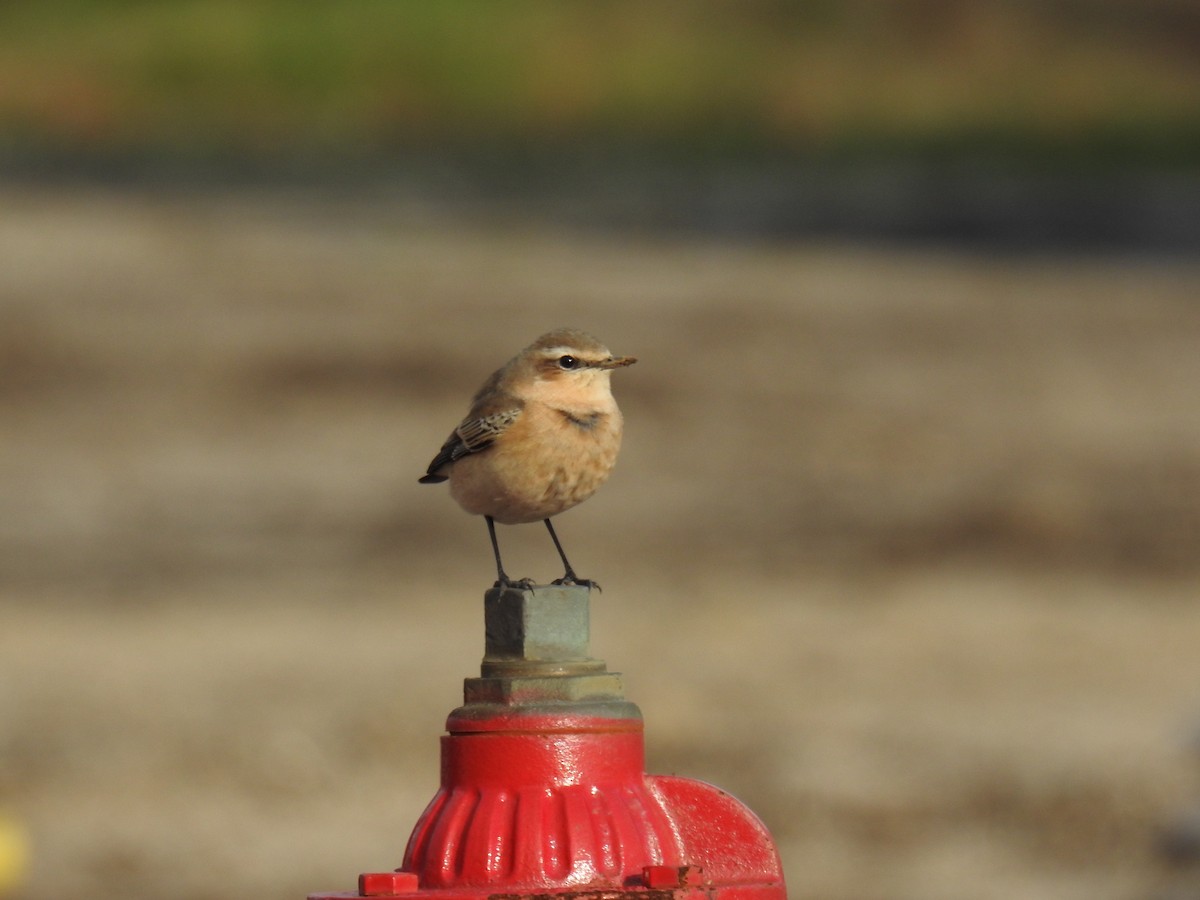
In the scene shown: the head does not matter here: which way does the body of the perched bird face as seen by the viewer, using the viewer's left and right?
facing the viewer and to the right of the viewer
